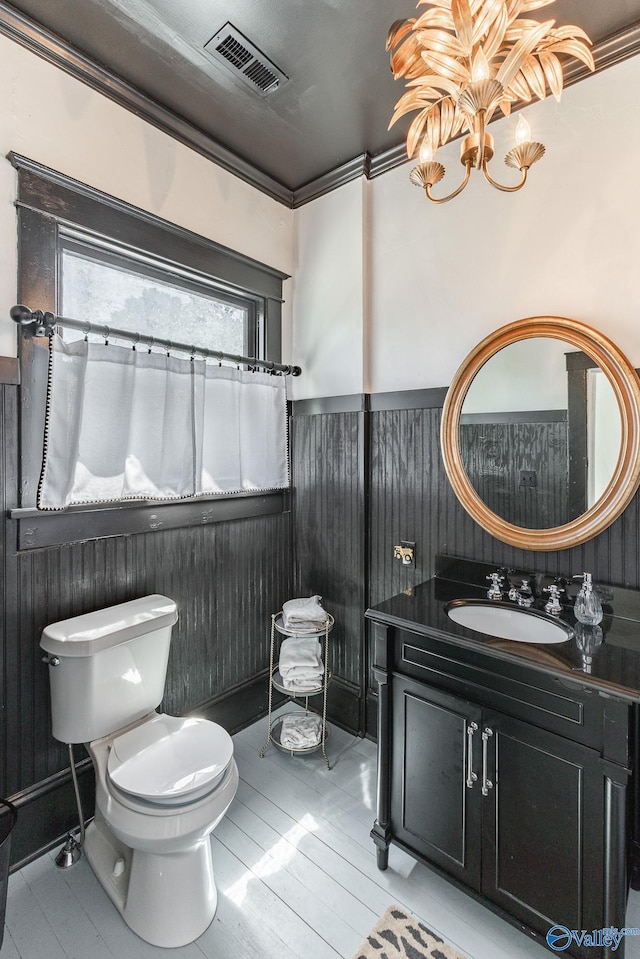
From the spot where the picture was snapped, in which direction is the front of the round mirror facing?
facing the viewer and to the left of the viewer

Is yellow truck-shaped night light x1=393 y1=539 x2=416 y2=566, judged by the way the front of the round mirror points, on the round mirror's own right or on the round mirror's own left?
on the round mirror's own right

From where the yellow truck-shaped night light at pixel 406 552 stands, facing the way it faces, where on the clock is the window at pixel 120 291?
The window is roughly at 1 o'clock from the yellow truck-shaped night light.

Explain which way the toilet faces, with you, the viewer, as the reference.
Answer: facing the viewer and to the right of the viewer

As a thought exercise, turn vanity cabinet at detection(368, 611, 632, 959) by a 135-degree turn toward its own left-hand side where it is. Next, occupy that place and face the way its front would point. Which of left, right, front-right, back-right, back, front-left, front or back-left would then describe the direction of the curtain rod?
back

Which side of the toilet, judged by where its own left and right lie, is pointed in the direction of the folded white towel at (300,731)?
left

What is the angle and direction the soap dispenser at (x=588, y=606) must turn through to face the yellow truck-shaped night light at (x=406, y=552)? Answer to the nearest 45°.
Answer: approximately 45° to its right
